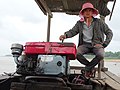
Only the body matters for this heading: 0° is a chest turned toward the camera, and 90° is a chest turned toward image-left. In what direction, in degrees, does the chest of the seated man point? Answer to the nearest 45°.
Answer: approximately 0°
